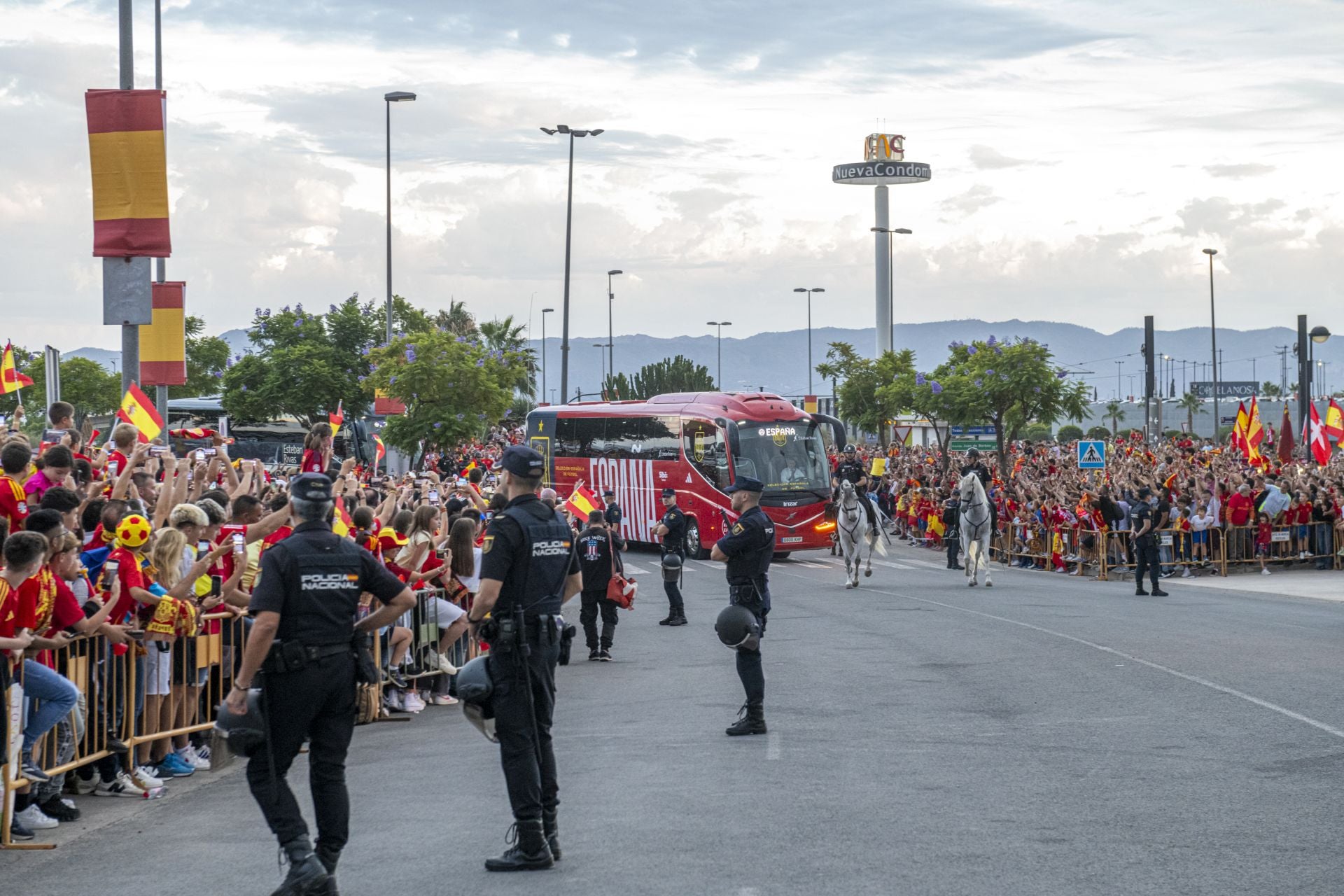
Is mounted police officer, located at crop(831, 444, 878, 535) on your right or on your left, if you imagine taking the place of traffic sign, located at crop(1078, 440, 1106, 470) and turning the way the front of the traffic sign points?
on your right

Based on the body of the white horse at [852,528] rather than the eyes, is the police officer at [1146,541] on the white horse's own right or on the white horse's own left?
on the white horse's own left

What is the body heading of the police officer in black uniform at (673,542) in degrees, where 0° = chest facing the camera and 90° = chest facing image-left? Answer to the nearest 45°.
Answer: approximately 90°

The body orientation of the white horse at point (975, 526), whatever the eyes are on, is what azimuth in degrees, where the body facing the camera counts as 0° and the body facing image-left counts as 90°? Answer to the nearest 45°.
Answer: approximately 0°

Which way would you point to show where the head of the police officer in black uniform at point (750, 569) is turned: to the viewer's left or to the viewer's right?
to the viewer's left

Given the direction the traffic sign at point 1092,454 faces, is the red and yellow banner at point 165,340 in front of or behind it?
in front

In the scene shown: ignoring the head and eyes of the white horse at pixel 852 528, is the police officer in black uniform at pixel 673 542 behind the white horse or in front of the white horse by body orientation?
in front

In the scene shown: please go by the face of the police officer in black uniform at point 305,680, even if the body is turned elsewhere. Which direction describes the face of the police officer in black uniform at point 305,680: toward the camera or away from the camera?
away from the camera

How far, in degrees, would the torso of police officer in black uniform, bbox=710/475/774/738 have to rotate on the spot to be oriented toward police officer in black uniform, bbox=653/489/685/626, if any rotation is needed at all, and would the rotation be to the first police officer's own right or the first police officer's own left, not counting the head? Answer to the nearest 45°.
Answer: approximately 90° to the first police officer's own right
